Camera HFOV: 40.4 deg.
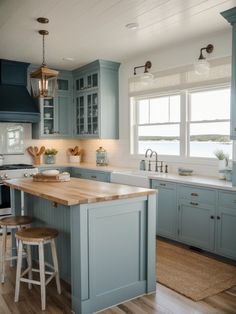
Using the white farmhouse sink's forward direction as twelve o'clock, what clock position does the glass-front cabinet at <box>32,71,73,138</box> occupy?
The glass-front cabinet is roughly at 3 o'clock from the white farmhouse sink.

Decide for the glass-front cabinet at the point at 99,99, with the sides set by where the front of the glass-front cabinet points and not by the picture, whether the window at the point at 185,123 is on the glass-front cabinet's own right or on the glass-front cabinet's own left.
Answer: on the glass-front cabinet's own left

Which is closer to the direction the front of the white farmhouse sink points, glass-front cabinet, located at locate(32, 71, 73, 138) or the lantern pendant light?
the lantern pendant light

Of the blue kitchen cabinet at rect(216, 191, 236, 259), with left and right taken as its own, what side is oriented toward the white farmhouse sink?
right

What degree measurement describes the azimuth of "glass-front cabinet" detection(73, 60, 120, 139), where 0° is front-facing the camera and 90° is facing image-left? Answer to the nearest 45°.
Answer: approximately 45°

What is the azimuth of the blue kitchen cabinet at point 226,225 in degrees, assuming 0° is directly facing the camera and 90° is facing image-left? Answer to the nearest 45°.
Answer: approximately 45°

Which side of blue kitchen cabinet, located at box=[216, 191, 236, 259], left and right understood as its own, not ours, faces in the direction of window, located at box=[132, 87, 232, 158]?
right

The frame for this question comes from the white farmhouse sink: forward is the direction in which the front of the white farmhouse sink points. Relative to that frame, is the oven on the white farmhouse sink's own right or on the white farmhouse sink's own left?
on the white farmhouse sink's own right
